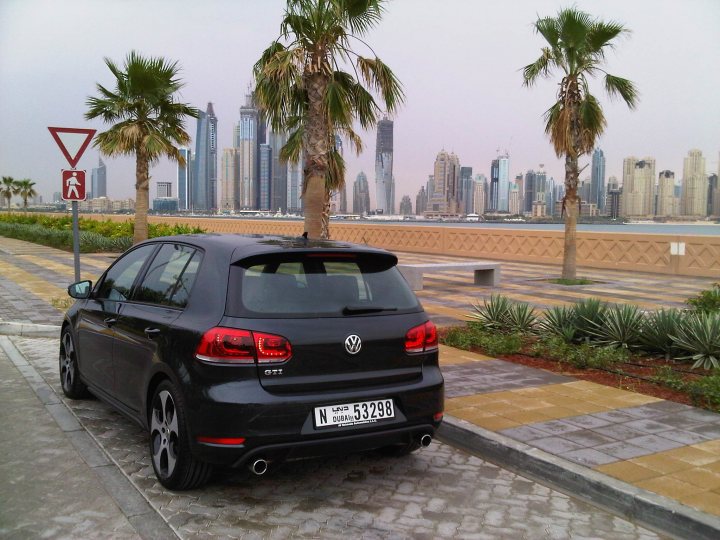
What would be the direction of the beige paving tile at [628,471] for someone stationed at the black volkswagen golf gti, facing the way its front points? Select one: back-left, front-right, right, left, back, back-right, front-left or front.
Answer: back-right

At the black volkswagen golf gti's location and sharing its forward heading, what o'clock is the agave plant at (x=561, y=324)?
The agave plant is roughly at 3 o'clock from the black volkswagen golf gti.

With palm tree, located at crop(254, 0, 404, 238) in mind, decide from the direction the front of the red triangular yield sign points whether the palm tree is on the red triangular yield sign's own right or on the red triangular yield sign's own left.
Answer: on the red triangular yield sign's own left

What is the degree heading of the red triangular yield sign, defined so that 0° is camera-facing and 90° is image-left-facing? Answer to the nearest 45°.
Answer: approximately 0°

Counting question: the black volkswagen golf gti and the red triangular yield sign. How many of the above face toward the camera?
1

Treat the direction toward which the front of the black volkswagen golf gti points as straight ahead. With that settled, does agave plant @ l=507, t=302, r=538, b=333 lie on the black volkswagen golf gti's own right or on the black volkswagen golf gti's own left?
on the black volkswagen golf gti's own right

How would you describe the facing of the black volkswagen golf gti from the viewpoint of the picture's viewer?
facing away from the viewer and to the left of the viewer

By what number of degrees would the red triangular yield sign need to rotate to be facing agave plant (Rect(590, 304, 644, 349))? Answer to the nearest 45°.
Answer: approximately 45° to its left

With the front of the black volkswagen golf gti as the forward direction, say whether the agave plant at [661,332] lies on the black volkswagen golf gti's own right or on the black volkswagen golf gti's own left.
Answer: on the black volkswagen golf gti's own right

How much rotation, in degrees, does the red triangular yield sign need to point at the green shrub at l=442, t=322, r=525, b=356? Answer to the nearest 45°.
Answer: approximately 45° to its left

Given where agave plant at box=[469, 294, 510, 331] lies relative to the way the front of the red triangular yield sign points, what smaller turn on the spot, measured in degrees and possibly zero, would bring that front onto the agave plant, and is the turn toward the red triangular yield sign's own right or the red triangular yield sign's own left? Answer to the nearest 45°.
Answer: approximately 45° to the red triangular yield sign's own left

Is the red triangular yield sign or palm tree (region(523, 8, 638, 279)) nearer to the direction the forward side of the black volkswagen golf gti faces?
the red triangular yield sign

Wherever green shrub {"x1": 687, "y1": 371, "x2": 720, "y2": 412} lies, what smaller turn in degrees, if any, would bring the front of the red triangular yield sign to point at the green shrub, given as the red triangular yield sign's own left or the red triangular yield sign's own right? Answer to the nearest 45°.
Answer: approximately 45° to the red triangular yield sign's own left
